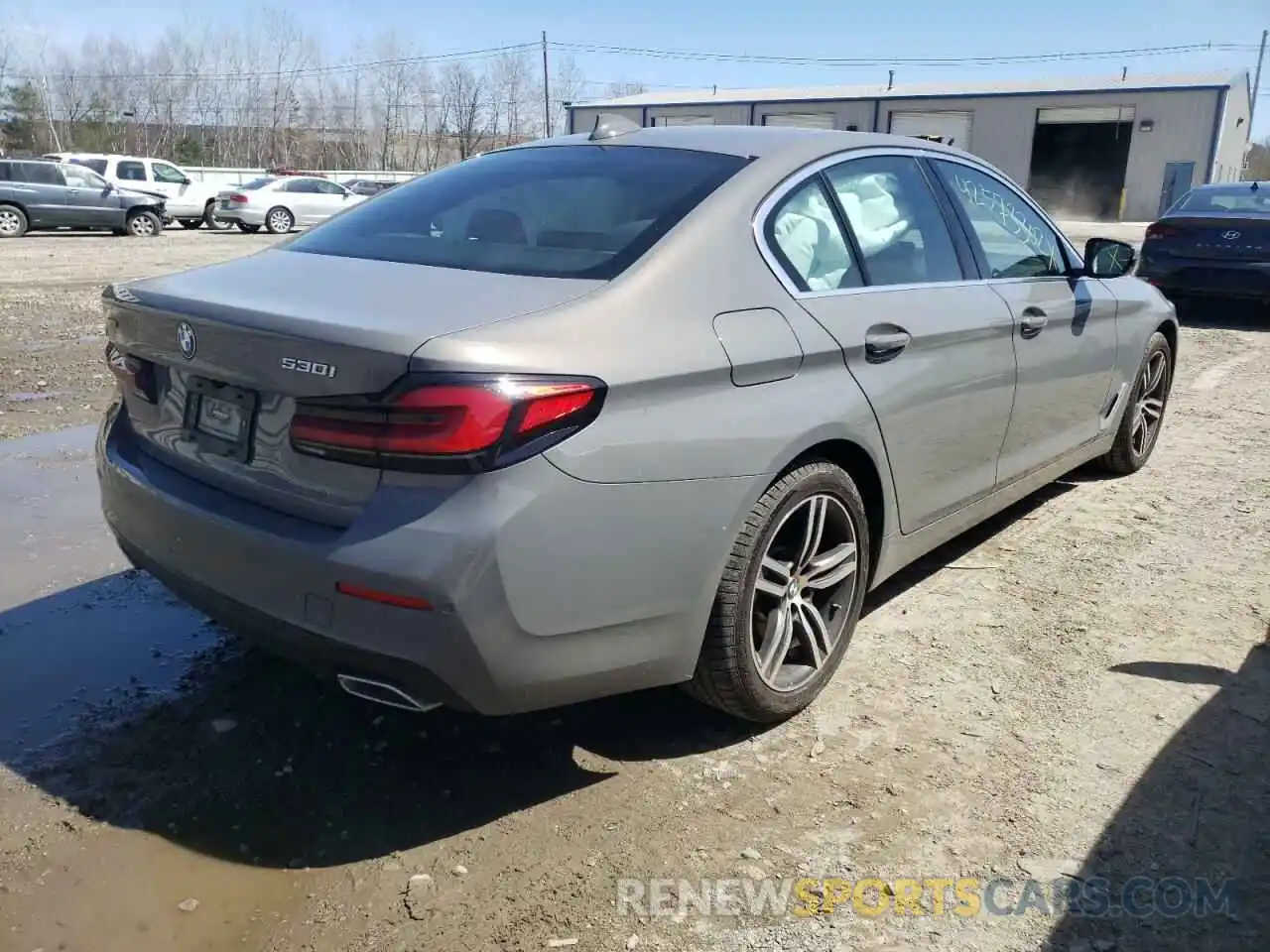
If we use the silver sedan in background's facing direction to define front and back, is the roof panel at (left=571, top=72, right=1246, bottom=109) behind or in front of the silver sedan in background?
in front

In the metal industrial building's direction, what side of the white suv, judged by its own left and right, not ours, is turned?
front

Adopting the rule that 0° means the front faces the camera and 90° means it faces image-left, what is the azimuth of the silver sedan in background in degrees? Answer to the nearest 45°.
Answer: approximately 225°

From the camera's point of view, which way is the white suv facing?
to the viewer's right

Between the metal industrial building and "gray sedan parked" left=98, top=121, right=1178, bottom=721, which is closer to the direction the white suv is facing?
the metal industrial building

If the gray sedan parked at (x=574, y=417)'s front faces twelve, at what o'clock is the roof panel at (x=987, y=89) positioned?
The roof panel is roughly at 11 o'clock from the gray sedan parked.

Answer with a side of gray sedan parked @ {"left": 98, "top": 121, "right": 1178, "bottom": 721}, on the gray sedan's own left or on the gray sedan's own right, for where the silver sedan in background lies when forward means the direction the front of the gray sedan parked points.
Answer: on the gray sedan's own left

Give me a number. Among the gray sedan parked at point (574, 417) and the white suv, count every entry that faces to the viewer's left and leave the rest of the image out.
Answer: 0

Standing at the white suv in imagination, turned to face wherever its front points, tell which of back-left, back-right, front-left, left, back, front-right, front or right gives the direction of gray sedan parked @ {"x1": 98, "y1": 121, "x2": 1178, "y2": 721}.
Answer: right

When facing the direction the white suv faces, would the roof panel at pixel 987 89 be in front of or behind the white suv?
in front

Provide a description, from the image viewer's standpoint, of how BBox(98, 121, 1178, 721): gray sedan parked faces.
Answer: facing away from the viewer and to the right of the viewer
